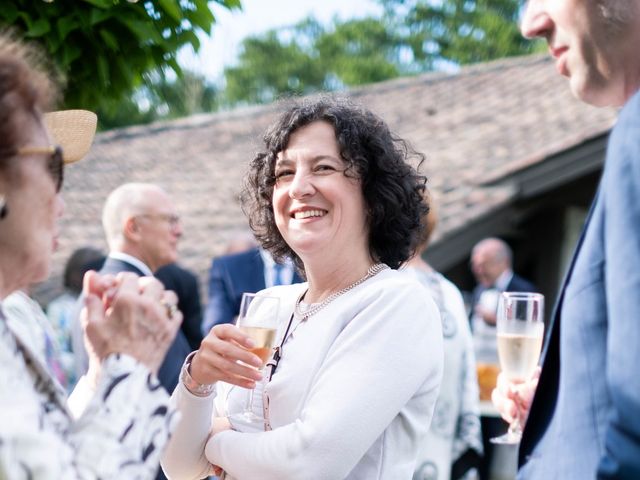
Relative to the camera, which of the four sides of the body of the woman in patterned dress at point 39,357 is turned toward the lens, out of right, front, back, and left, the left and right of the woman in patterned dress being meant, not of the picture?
right

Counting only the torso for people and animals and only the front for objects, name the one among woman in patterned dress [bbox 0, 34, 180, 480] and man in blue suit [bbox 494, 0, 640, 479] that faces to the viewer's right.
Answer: the woman in patterned dress

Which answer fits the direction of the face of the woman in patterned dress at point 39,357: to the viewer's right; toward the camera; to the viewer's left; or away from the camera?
to the viewer's right

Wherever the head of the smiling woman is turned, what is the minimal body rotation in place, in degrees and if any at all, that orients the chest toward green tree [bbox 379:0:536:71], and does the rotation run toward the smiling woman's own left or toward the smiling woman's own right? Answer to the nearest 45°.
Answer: approximately 135° to the smiling woman's own right

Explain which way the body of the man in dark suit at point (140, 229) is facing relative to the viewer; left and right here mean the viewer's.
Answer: facing to the right of the viewer

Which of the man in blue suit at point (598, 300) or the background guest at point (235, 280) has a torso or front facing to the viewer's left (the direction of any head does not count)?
the man in blue suit

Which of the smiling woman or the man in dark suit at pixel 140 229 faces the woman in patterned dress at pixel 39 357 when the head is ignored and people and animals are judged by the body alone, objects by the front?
the smiling woman

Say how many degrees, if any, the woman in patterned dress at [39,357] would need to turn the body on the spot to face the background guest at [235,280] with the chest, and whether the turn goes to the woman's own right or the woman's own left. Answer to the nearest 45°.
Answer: approximately 90° to the woman's own left

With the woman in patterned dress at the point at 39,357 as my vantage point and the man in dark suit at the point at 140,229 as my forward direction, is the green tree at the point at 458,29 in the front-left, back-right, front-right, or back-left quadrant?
front-right

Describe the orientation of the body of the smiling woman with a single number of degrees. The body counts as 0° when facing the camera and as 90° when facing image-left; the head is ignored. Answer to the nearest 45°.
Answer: approximately 45°

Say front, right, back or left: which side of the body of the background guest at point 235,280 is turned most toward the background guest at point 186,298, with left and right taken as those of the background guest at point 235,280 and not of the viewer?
right

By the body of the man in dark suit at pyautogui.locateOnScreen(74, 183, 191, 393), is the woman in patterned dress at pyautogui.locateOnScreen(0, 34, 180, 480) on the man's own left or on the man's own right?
on the man's own right

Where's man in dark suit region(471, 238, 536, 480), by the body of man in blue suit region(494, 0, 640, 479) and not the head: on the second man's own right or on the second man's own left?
on the second man's own right

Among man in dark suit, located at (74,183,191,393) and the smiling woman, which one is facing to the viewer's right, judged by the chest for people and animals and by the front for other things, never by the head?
the man in dark suit
